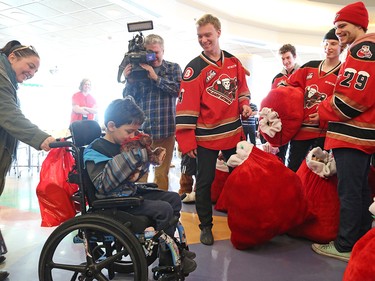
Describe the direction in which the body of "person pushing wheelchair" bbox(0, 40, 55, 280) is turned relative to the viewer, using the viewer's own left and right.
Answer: facing to the right of the viewer

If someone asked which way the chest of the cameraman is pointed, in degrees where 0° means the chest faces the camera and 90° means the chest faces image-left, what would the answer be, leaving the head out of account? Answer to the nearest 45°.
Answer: approximately 45°

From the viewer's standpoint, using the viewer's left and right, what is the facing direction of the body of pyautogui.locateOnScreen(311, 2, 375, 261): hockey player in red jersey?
facing to the left of the viewer

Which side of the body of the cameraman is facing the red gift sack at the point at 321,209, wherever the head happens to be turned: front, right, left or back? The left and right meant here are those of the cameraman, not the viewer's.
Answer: left

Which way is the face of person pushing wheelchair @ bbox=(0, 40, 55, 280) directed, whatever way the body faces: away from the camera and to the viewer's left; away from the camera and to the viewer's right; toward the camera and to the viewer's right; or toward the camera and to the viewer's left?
toward the camera and to the viewer's right

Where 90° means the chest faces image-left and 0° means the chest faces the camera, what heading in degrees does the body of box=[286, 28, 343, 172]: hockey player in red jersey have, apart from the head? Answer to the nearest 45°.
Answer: approximately 0°

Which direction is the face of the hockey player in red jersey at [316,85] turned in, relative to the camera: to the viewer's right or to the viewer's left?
to the viewer's left

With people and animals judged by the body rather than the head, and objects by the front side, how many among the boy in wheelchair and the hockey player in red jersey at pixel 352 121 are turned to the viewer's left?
1
